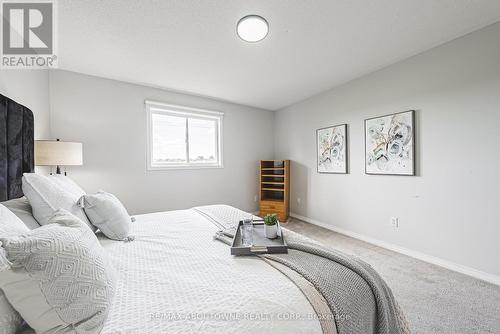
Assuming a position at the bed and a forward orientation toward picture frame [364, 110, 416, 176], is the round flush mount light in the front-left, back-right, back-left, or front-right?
front-left

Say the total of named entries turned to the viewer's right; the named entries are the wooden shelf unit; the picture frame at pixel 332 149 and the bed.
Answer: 1

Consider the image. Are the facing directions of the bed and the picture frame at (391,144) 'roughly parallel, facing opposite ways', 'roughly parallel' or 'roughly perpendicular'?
roughly parallel, facing opposite ways

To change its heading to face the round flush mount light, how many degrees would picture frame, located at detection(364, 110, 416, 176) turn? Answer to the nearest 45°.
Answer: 0° — it already faces it

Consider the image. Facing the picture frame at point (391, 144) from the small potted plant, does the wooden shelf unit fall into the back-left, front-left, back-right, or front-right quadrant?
front-left

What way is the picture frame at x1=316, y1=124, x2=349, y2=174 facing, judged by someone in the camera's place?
facing the viewer and to the left of the viewer

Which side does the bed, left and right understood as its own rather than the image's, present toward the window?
left

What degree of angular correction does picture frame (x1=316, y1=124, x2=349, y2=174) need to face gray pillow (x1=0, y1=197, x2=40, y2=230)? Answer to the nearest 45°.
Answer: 0° — it already faces it

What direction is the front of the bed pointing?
to the viewer's right

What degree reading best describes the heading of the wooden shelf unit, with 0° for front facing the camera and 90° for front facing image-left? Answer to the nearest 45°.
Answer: approximately 45°

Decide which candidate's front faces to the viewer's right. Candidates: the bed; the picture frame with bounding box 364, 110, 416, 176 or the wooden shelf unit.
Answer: the bed

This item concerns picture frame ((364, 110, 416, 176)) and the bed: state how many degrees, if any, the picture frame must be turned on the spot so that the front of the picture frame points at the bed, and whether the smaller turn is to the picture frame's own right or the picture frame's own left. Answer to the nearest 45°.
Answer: approximately 45° to the picture frame's own left

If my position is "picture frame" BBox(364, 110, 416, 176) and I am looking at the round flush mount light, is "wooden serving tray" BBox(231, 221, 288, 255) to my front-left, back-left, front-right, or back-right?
front-left

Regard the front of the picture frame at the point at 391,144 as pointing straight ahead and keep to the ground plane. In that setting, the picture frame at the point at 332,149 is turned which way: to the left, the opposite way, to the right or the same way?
the same way

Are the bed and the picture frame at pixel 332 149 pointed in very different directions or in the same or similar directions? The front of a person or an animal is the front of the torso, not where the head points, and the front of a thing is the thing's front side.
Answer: very different directions

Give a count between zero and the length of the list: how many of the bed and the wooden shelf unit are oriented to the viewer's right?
1
